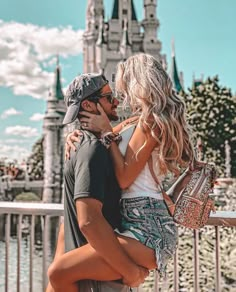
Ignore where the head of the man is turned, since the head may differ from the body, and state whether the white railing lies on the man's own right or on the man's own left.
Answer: on the man's own left

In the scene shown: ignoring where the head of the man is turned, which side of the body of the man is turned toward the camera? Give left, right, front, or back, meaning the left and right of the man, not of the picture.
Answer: right

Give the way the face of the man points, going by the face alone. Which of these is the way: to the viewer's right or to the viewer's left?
to the viewer's right

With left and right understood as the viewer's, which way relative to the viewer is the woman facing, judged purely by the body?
facing to the left of the viewer
